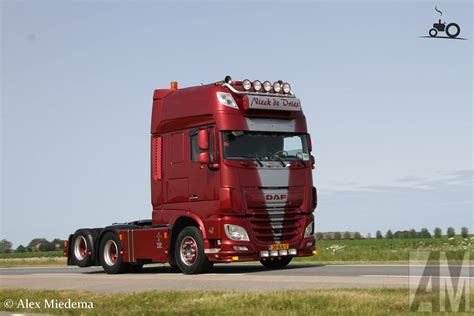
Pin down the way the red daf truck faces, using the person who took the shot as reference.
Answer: facing the viewer and to the right of the viewer
